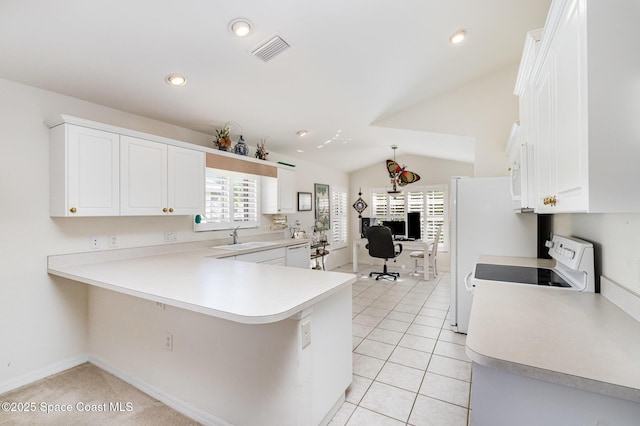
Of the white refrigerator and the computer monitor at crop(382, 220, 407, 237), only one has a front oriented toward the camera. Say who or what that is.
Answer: the computer monitor

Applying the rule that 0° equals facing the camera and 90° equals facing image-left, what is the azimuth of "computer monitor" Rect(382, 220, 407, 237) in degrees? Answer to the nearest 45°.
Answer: approximately 0°

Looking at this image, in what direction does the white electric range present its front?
to the viewer's left

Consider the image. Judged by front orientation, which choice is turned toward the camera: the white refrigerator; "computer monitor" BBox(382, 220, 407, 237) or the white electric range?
the computer monitor

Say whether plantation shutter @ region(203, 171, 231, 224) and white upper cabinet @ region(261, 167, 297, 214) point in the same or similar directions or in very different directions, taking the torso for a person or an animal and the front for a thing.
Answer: same or similar directions

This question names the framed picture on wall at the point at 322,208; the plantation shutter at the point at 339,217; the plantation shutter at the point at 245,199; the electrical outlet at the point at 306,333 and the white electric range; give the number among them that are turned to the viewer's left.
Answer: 1

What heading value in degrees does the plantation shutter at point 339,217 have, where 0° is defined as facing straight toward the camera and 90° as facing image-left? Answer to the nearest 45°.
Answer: approximately 315°

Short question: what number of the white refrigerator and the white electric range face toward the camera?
0

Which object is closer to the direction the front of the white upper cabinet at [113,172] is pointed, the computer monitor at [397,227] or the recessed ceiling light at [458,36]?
the recessed ceiling light

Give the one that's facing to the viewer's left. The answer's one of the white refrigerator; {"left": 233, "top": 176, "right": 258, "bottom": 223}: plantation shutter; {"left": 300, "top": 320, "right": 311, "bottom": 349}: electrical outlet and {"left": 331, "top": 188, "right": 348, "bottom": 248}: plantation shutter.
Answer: the white refrigerator

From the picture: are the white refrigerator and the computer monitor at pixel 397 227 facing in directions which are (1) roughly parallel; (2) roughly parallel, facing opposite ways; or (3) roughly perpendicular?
roughly perpendicular

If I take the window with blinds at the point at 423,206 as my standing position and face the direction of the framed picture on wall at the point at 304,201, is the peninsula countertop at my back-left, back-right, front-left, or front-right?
front-left

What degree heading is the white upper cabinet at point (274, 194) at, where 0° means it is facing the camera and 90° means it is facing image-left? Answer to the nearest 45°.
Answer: approximately 315°

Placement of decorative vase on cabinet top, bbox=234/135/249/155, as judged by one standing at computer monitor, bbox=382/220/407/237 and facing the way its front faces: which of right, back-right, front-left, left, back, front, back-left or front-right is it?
front-right

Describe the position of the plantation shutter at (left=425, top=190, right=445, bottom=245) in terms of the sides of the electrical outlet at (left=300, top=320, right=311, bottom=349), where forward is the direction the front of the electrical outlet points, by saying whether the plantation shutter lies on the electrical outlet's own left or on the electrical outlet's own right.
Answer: on the electrical outlet's own left

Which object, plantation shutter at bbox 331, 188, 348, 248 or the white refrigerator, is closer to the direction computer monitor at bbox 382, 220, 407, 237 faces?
the white refrigerator

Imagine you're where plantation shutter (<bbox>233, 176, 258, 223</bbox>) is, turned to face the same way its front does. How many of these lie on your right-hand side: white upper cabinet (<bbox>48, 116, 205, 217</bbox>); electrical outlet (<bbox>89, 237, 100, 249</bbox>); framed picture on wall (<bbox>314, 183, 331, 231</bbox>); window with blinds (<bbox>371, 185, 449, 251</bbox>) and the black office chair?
2

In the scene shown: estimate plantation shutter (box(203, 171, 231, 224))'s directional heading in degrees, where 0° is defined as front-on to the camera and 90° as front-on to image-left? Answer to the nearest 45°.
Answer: approximately 315°
